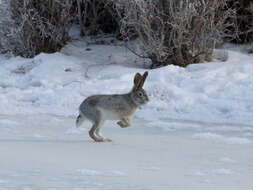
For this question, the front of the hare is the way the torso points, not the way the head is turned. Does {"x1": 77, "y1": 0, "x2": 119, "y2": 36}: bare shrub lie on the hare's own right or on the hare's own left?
on the hare's own left

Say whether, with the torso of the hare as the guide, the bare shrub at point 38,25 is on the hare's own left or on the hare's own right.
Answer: on the hare's own left

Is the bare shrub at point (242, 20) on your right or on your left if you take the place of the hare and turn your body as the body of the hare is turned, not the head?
on your left

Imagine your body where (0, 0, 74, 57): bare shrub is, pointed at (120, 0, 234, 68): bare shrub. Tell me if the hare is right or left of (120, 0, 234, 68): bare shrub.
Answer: right

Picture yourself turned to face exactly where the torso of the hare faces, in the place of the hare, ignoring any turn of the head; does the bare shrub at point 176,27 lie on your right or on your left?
on your left

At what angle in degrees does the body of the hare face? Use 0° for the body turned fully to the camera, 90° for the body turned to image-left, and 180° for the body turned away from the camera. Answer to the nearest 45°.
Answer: approximately 270°
